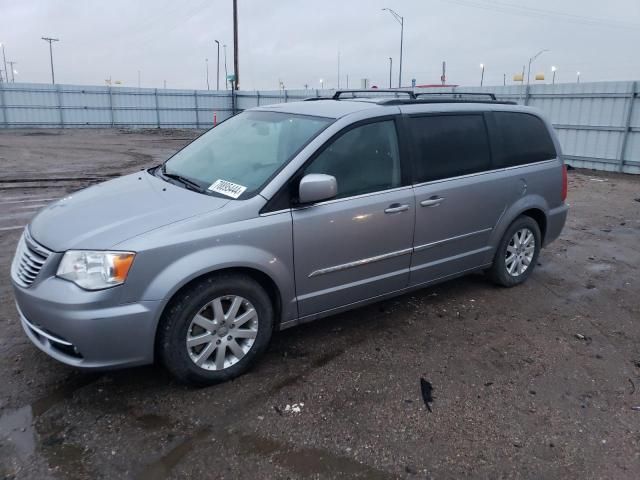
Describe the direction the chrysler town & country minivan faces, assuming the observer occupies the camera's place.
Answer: facing the viewer and to the left of the viewer

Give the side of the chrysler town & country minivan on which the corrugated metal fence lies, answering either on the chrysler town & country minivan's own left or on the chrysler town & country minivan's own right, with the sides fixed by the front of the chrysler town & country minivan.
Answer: on the chrysler town & country minivan's own right
